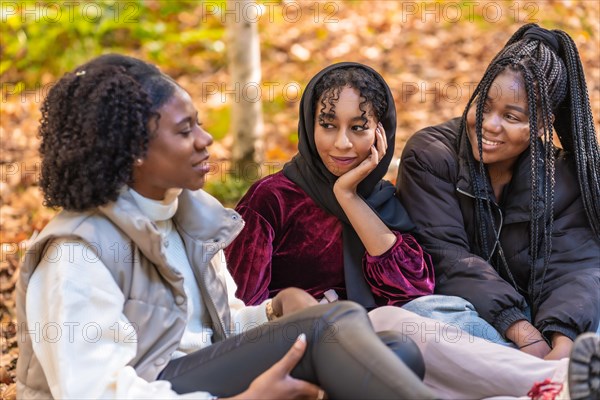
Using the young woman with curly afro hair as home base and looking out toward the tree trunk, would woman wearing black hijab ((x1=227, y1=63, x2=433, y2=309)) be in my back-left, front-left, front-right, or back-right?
front-right

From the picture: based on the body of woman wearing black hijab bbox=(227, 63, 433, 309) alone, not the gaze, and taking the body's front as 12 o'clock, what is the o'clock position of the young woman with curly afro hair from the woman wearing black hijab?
The young woman with curly afro hair is roughly at 1 o'clock from the woman wearing black hijab.

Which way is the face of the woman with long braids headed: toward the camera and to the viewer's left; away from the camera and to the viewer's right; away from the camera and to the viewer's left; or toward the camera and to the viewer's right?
toward the camera and to the viewer's left

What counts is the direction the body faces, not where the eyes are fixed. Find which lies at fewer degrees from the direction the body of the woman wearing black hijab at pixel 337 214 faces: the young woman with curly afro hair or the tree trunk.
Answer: the young woman with curly afro hair

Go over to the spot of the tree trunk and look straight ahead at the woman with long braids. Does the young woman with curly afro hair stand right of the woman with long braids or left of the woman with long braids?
right

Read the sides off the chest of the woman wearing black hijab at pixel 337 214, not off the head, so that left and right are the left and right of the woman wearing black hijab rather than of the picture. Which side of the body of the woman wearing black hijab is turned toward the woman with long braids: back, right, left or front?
left

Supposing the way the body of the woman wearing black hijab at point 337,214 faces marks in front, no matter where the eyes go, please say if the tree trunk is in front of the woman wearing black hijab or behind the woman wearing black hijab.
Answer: behind

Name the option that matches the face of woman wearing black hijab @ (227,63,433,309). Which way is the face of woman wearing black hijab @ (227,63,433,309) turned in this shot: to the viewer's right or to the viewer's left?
to the viewer's left

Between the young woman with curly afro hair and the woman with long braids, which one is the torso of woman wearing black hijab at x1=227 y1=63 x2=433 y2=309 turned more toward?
the young woman with curly afro hair

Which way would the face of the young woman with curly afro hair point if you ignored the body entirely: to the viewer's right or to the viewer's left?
to the viewer's right

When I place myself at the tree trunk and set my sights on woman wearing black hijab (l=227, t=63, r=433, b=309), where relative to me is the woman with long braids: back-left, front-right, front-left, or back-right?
front-left

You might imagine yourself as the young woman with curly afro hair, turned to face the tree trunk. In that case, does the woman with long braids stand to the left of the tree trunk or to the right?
right

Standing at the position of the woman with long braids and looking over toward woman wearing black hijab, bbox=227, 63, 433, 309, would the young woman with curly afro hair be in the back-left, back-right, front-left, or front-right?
front-left

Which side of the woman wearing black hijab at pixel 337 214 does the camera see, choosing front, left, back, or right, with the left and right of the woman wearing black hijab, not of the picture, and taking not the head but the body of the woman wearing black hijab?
front
